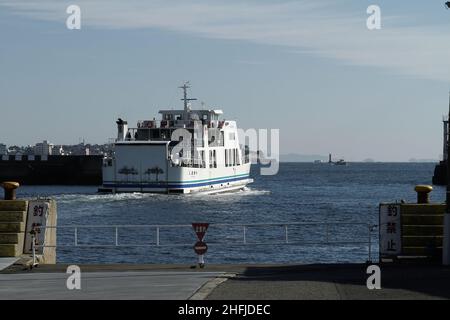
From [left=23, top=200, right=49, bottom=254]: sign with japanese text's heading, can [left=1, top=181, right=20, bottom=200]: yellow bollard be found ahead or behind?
behind

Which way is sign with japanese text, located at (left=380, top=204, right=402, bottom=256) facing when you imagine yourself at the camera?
facing the viewer

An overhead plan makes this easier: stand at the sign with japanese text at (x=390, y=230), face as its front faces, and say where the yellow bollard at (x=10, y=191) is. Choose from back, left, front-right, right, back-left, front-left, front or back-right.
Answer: right

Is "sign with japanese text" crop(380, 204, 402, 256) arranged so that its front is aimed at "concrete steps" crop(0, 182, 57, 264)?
no

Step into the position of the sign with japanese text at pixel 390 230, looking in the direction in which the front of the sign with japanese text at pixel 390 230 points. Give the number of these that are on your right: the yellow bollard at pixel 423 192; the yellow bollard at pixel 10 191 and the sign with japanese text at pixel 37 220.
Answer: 2

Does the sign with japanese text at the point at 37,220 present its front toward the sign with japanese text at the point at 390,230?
no

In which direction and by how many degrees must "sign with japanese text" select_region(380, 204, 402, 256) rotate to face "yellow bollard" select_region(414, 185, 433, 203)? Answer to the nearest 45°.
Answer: approximately 135° to its left

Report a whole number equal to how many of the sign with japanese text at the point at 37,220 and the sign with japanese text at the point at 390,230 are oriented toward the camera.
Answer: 2

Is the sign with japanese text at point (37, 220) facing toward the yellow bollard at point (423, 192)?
no

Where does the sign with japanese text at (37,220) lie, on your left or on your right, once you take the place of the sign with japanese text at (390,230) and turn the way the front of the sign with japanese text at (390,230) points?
on your right

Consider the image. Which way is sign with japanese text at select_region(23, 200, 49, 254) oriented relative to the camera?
toward the camera
